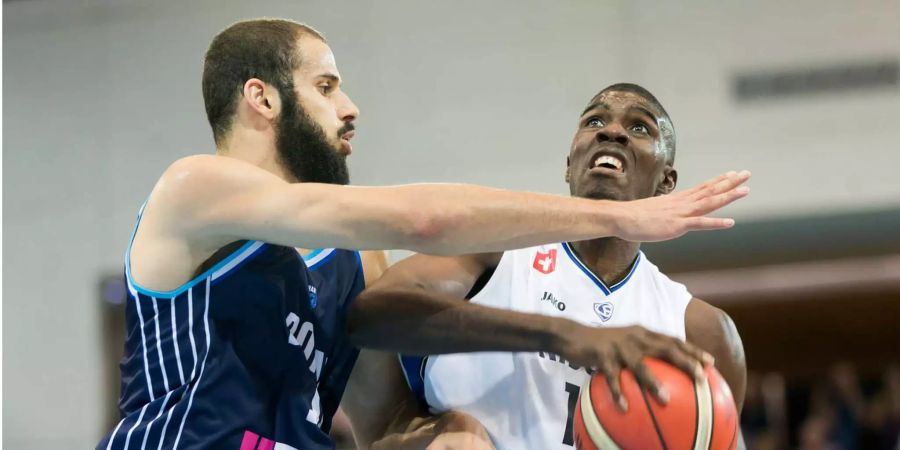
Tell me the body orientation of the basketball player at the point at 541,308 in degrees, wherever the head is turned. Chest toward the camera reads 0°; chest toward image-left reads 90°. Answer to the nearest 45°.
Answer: approximately 0°

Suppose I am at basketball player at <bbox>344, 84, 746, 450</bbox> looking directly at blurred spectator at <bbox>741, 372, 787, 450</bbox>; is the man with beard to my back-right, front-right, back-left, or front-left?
back-left

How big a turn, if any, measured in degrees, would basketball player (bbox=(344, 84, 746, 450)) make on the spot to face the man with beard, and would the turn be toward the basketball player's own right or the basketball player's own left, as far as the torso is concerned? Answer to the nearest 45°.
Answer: approximately 45° to the basketball player's own right

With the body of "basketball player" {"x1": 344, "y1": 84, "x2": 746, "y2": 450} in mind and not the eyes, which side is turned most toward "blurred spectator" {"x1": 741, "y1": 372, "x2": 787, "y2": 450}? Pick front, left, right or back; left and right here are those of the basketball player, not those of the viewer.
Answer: back

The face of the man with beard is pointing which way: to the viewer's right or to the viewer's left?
to the viewer's right

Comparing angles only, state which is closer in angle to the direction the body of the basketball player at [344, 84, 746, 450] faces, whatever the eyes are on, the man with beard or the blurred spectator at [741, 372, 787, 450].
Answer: the man with beard
